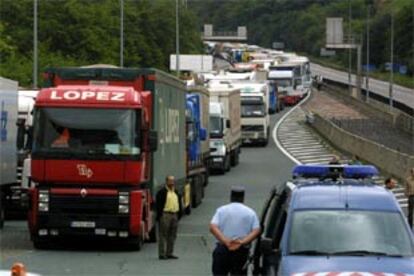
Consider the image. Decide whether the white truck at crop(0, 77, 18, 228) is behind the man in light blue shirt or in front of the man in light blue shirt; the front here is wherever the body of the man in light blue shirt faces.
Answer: in front

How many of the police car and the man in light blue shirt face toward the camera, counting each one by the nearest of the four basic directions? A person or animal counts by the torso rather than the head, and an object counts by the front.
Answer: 1

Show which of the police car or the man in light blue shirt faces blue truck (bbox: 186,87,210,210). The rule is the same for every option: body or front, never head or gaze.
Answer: the man in light blue shirt

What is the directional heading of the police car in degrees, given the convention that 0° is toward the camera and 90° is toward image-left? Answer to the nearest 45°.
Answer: approximately 0°

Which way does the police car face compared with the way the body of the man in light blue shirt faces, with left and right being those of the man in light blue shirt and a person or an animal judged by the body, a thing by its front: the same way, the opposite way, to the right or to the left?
the opposite way

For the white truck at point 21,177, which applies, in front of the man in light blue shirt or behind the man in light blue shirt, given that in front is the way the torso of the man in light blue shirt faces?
in front

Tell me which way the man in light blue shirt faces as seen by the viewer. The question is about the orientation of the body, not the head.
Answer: away from the camera

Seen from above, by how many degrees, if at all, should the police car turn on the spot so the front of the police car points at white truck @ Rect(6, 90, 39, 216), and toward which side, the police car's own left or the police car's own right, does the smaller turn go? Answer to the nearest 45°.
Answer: approximately 135° to the police car's own right

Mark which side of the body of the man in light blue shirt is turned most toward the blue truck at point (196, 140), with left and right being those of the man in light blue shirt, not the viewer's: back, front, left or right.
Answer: front

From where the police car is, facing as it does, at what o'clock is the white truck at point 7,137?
The white truck is roughly at 5 o'clock from the police car.
